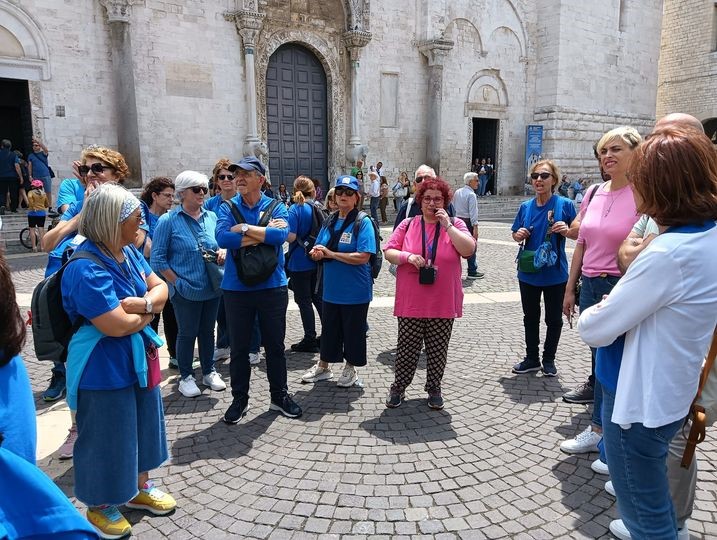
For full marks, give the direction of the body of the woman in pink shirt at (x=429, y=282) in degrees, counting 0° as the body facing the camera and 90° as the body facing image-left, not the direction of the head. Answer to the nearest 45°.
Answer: approximately 0°

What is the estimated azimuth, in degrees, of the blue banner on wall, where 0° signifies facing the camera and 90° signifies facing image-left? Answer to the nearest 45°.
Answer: approximately 0°

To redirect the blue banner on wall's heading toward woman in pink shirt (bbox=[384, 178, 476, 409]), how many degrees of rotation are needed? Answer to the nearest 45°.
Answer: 0° — it already faces them

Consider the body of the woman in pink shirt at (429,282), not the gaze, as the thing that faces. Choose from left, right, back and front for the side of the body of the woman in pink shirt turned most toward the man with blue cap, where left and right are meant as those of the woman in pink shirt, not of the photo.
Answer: right

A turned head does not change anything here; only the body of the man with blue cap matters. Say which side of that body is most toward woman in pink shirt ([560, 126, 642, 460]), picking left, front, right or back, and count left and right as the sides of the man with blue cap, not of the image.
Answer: left

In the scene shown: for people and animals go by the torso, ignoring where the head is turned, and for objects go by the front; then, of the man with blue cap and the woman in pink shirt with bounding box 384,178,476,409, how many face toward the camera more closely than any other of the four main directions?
2
